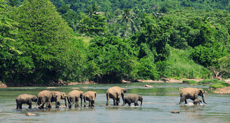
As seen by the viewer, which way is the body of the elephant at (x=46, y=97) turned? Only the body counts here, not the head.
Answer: to the viewer's right
